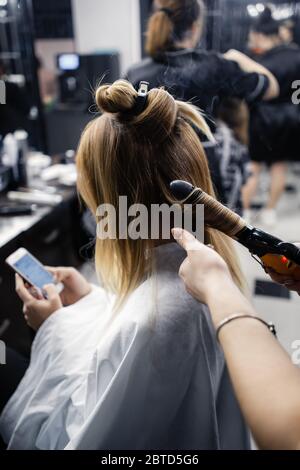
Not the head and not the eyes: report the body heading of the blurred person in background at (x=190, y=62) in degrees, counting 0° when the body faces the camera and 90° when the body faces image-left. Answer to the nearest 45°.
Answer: approximately 225°

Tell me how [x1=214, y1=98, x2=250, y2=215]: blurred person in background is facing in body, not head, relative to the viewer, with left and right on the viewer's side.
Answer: facing away from the viewer

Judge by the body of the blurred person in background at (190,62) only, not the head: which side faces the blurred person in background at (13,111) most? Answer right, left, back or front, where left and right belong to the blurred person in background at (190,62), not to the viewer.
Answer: left
